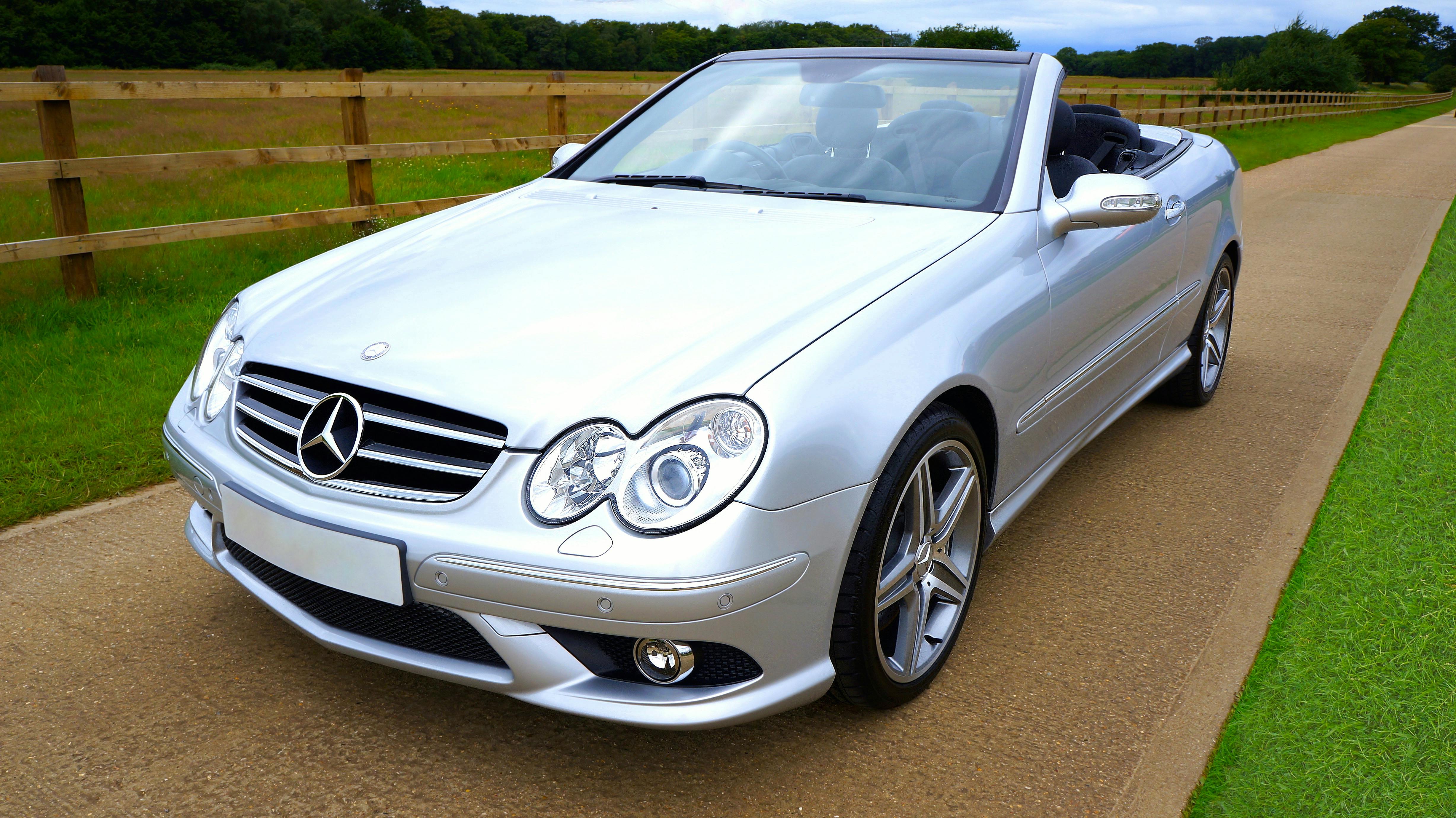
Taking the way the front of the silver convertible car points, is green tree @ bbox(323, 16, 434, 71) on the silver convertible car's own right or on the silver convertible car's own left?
on the silver convertible car's own right

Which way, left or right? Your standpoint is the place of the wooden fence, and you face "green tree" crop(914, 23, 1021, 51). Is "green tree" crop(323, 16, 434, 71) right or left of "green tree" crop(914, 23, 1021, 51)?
left

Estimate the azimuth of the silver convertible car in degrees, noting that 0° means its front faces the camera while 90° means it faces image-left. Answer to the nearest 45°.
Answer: approximately 45°
